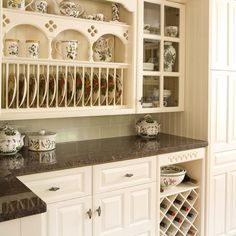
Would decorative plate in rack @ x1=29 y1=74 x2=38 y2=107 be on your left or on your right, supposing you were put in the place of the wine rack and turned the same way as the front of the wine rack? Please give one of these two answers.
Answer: on your right

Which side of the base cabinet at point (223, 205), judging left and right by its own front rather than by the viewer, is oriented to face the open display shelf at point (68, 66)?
right

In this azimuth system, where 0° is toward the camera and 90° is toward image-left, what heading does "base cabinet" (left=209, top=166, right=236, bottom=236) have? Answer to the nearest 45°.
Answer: approximately 315°

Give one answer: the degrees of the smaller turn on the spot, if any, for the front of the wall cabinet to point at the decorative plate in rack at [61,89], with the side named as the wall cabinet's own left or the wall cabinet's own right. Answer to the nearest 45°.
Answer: approximately 90° to the wall cabinet's own right

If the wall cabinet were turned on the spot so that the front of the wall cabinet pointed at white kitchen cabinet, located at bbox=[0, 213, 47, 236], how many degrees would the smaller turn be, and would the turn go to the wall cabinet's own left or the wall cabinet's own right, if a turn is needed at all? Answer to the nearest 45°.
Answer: approximately 45° to the wall cabinet's own right

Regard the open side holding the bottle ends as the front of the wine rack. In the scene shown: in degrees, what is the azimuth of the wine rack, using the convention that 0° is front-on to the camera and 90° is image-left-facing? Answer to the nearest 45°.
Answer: approximately 315°
